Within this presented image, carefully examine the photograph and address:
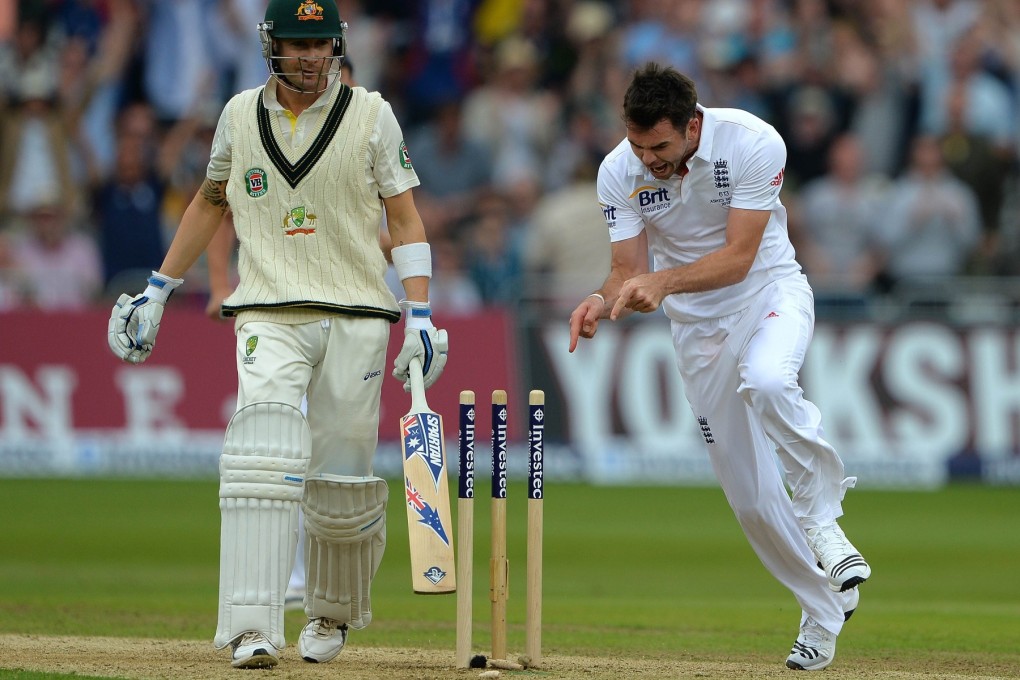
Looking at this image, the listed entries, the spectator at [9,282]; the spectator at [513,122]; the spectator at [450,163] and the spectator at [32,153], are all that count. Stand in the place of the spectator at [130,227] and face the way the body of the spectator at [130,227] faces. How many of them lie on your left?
2

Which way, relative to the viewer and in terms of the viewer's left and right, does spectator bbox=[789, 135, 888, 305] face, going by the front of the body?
facing the viewer

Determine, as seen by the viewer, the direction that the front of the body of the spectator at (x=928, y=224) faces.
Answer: toward the camera

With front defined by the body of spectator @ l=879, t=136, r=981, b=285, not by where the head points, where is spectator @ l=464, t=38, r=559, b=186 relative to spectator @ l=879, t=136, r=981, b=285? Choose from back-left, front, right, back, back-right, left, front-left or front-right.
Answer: right

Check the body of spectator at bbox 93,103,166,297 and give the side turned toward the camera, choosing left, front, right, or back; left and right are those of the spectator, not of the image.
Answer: front

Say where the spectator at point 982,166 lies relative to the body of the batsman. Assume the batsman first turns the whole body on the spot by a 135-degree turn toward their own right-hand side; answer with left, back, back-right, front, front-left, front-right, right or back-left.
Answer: right

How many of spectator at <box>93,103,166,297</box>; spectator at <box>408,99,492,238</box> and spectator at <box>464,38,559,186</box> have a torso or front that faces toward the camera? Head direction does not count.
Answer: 3

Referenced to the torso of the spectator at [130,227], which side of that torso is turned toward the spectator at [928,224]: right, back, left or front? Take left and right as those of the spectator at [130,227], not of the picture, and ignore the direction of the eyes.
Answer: left

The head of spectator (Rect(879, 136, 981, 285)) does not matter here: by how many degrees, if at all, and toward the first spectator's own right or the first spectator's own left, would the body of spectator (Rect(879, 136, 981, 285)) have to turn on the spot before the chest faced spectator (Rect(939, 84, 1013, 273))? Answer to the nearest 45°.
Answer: approximately 135° to the first spectator's own left

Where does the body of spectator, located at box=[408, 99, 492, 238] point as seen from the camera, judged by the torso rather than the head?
toward the camera

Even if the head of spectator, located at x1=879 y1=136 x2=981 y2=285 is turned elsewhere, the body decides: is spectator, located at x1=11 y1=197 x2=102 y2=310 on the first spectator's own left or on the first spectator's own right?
on the first spectator's own right

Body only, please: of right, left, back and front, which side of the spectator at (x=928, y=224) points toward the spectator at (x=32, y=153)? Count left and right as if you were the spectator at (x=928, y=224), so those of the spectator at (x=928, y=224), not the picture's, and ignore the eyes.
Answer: right
